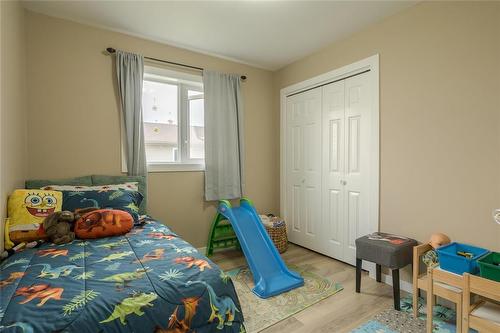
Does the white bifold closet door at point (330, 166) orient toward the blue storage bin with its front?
no

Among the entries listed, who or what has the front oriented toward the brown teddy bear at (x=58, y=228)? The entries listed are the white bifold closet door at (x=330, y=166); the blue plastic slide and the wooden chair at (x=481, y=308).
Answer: the white bifold closet door

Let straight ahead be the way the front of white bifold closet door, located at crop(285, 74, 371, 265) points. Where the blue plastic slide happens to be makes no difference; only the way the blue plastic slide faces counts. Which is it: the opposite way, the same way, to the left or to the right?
to the left

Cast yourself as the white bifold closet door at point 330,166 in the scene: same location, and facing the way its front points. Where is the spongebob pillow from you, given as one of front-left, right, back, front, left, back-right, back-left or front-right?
front

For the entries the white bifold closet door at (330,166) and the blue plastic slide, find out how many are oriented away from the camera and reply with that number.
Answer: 0

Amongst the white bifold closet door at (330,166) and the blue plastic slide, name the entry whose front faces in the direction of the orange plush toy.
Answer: the white bifold closet door

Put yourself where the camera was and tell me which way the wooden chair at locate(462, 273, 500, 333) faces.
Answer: facing away from the viewer and to the right of the viewer

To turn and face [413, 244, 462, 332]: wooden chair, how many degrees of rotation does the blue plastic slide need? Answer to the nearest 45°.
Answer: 0° — it already faces it

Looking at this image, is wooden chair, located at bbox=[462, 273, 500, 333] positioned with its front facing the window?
no

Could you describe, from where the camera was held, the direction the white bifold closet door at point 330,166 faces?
facing the viewer and to the left of the viewer

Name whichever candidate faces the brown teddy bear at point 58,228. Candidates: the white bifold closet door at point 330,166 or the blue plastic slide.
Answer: the white bifold closet door

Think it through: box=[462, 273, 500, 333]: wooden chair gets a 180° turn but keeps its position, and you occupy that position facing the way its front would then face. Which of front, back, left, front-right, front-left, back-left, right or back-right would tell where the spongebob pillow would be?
front

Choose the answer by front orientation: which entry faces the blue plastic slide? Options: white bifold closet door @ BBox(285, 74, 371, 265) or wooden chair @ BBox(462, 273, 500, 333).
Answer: the white bifold closet door

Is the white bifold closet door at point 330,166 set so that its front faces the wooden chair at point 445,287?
no

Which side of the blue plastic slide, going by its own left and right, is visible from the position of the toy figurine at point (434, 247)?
front

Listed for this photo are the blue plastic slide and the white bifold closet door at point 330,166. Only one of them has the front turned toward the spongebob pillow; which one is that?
the white bifold closet door

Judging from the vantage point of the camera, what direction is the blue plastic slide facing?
facing the viewer and to the right of the viewer

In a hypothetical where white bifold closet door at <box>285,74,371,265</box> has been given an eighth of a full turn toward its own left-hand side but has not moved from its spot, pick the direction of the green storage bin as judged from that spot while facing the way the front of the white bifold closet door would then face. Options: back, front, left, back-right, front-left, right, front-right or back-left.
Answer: front-left
